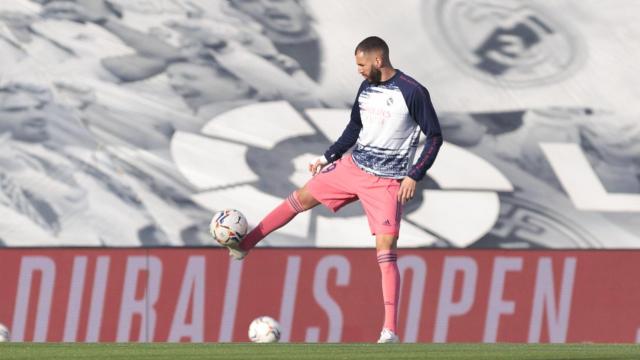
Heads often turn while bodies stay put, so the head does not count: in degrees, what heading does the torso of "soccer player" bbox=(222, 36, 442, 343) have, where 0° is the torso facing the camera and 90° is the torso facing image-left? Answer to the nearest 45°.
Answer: approximately 45°

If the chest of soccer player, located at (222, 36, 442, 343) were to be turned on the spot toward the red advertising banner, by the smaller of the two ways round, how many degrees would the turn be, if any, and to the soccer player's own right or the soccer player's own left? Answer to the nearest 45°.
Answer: approximately 135° to the soccer player's own right

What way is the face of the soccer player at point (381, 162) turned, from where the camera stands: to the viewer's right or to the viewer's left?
to the viewer's left

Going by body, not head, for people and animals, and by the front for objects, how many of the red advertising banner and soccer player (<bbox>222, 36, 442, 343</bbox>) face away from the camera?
0

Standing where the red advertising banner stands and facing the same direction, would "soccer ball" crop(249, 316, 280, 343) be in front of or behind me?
in front

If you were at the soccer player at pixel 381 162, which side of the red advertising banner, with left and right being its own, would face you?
front

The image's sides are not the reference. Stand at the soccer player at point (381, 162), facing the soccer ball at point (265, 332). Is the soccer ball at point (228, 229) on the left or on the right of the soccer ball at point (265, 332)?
left

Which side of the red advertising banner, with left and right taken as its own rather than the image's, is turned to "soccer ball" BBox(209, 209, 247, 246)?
front

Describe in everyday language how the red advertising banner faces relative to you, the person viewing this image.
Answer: facing the viewer
